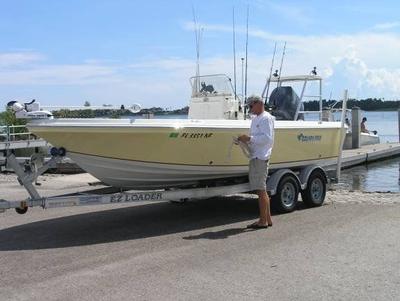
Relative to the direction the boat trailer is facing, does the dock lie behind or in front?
behind

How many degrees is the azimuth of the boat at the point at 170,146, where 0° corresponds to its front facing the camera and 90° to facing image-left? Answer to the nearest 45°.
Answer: approximately 90°

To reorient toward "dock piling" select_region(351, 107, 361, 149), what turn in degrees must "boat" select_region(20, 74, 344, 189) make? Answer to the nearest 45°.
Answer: approximately 135° to its right

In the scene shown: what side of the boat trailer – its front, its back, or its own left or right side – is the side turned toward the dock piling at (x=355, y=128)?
back

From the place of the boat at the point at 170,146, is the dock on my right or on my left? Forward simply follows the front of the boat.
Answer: on my right

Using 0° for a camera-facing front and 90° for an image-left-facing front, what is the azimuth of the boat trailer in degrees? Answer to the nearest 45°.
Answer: approximately 45°
